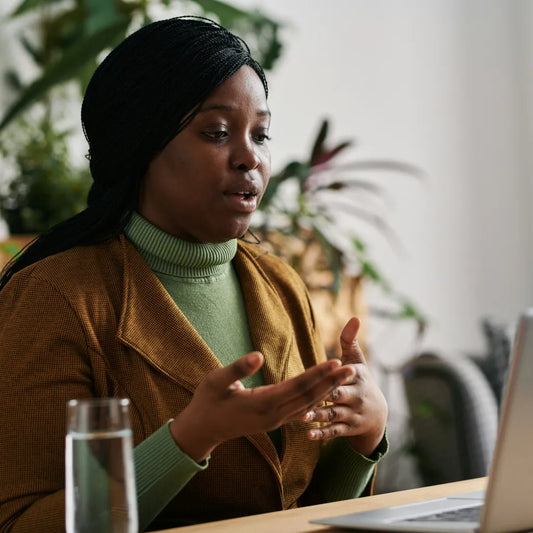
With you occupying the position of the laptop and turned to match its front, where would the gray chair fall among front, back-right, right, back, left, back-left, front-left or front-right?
front-right

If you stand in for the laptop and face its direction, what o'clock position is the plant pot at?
The plant pot is roughly at 1 o'clock from the laptop.

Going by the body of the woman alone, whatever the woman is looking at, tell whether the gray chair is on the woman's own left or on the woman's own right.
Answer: on the woman's own left

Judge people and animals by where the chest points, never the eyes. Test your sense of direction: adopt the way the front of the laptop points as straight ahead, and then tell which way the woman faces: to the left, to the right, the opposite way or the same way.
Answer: the opposite way

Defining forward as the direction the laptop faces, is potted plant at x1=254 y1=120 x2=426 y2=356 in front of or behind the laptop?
in front

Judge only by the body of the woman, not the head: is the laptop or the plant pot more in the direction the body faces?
the laptop

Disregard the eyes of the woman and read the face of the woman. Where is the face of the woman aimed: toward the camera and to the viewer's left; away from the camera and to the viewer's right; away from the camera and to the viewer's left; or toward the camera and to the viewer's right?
toward the camera and to the viewer's right

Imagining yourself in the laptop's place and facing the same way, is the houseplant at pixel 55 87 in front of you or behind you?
in front

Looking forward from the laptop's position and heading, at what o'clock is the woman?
The woman is roughly at 12 o'clock from the laptop.

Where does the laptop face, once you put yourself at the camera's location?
facing away from the viewer and to the left of the viewer

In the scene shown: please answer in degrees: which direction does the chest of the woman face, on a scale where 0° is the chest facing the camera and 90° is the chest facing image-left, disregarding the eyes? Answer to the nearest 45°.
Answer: approximately 315°
